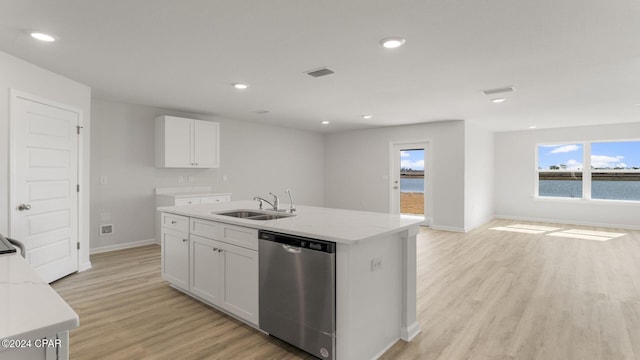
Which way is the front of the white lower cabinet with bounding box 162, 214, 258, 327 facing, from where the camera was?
facing the viewer and to the left of the viewer

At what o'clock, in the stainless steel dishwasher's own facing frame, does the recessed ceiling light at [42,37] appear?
The recessed ceiling light is roughly at 2 o'clock from the stainless steel dishwasher.

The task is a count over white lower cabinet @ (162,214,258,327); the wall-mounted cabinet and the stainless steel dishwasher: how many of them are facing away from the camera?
0

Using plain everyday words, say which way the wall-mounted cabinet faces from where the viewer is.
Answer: facing the viewer and to the right of the viewer

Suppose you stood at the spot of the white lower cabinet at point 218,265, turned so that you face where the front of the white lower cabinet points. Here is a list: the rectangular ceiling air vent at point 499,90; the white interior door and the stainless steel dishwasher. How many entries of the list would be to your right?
1

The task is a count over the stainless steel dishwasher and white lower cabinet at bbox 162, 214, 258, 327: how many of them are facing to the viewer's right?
0

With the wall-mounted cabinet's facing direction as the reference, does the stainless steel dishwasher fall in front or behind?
in front

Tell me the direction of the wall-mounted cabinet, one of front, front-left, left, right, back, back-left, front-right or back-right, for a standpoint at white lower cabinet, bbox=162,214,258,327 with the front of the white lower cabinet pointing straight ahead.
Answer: back-right

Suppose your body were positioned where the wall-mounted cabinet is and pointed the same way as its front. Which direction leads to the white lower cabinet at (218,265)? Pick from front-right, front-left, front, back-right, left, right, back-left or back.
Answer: front-right
